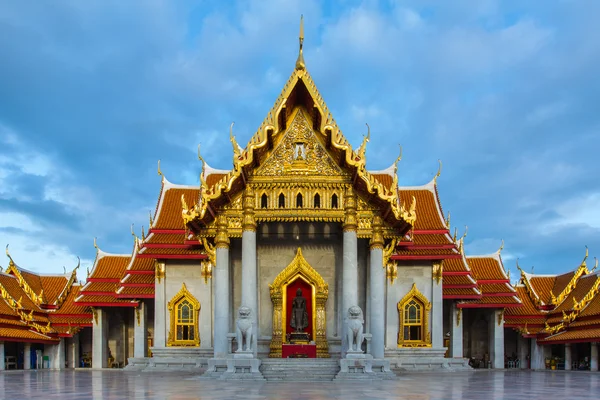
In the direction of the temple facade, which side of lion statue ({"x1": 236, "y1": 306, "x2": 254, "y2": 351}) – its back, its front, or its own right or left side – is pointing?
back

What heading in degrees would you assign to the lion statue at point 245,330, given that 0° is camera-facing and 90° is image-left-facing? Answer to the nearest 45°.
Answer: approximately 0°

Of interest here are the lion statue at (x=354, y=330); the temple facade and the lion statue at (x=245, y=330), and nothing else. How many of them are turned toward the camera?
3

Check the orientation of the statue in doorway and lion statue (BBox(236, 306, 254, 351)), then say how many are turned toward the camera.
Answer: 2

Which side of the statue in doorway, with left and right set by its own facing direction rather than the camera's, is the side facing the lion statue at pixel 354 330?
front

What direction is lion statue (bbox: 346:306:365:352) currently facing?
toward the camera

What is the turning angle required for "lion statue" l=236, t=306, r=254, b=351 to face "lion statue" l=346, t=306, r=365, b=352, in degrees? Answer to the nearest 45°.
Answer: approximately 90° to its left

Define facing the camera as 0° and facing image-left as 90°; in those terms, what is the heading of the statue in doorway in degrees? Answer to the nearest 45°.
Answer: approximately 0°

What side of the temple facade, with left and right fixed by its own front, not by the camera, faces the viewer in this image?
front

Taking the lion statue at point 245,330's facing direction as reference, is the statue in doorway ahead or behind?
behind

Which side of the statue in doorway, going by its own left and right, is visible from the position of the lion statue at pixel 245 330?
front
